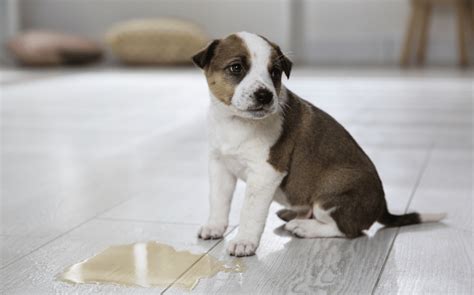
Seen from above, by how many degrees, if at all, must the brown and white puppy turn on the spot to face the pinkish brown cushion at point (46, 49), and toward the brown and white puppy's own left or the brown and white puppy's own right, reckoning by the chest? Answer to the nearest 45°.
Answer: approximately 90° to the brown and white puppy's own right

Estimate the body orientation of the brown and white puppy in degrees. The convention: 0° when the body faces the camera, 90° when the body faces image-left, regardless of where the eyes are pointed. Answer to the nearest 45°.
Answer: approximately 45°

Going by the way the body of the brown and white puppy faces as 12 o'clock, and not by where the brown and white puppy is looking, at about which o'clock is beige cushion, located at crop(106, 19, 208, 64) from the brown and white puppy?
The beige cushion is roughly at 4 o'clock from the brown and white puppy.
